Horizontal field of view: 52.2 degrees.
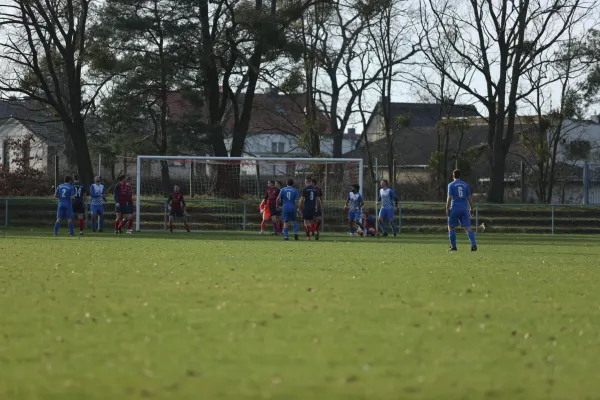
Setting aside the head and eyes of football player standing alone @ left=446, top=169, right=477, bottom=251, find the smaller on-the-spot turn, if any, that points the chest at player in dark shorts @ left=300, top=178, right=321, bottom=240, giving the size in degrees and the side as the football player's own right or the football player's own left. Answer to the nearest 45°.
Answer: approximately 45° to the football player's own left

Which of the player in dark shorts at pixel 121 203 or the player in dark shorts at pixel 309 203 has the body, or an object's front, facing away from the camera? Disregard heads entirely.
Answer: the player in dark shorts at pixel 309 203

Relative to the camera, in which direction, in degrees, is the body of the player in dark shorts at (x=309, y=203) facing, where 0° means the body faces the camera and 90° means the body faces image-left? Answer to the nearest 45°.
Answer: approximately 180°

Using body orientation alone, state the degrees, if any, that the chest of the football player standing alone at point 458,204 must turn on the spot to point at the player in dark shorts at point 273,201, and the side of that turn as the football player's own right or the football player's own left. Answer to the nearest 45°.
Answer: approximately 45° to the football player's own left

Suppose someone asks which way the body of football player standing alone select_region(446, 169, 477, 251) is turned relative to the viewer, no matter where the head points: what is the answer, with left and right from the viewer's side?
facing away from the viewer

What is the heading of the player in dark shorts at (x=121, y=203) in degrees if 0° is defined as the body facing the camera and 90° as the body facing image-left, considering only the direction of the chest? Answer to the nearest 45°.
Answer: approximately 315°

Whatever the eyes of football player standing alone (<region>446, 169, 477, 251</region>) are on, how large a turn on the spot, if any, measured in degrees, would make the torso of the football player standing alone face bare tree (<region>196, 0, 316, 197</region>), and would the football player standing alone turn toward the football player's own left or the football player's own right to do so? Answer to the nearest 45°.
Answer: approximately 45° to the football player's own left

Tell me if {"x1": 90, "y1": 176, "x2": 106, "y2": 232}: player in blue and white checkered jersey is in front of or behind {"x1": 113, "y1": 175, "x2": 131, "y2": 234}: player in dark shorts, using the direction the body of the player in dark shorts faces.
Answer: behind

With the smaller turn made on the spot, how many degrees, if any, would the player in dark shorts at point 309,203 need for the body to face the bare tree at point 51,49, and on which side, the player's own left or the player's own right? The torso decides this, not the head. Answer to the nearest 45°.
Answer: approximately 45° to the player's own left

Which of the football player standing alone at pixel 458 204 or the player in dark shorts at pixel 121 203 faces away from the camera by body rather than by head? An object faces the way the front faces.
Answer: the football player standing alone
